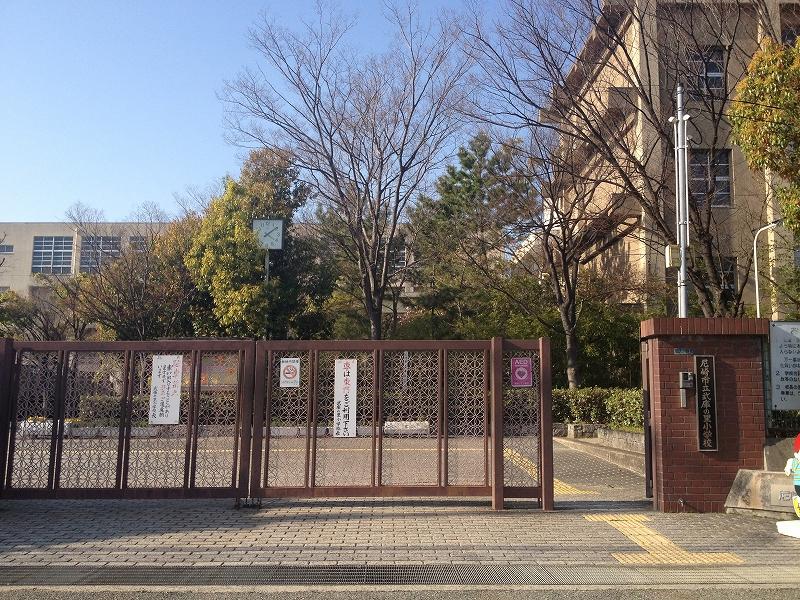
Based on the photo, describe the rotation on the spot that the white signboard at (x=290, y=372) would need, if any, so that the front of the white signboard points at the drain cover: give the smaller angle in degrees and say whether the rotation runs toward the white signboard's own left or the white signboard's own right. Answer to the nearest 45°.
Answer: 0° — it already faces it

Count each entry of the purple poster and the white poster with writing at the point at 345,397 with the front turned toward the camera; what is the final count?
2

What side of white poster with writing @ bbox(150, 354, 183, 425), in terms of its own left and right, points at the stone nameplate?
left

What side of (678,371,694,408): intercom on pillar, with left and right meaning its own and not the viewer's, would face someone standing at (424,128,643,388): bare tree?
back

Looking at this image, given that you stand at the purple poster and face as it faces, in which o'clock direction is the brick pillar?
The brick pillar is roughly at 9 o'clock from the purple poster.

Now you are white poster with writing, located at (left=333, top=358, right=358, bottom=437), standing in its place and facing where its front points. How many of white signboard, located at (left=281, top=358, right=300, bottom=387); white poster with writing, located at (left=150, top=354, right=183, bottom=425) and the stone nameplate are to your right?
2

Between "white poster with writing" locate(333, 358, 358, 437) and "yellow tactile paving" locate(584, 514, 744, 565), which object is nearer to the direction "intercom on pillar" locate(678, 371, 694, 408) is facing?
the yellow tactile paving
